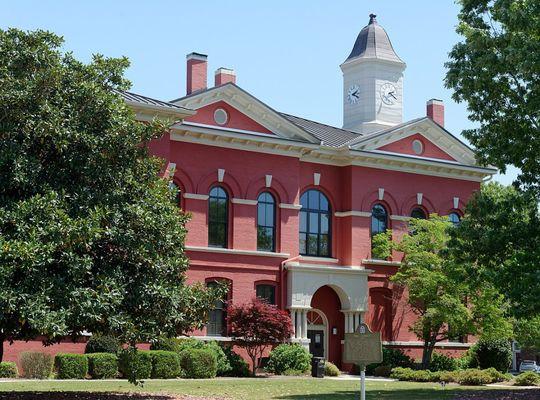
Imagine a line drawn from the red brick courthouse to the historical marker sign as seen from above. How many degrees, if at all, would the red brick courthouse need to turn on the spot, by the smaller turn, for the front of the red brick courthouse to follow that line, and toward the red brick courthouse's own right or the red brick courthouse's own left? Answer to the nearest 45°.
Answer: approximately 45° to the red brick courthouse's own right

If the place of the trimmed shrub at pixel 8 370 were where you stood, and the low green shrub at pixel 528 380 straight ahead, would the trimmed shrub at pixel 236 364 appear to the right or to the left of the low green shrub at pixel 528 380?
left

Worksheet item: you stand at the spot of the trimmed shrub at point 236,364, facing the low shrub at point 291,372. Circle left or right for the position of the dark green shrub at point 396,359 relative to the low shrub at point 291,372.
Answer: left

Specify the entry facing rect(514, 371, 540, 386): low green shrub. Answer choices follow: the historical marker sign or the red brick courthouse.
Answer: the red brick courthouse

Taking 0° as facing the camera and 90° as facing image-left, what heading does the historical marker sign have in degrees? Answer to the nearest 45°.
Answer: approximately 0°

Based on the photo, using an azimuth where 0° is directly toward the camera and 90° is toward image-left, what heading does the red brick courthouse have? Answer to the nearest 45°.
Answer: approximately 315°

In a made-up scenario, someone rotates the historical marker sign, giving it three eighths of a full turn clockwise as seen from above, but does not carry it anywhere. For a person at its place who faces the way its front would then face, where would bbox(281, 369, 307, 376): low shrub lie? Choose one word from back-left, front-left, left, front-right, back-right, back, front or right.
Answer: front-right

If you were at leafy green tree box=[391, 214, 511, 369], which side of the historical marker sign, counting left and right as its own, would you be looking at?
back

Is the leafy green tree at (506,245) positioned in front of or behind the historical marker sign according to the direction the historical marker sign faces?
behind
